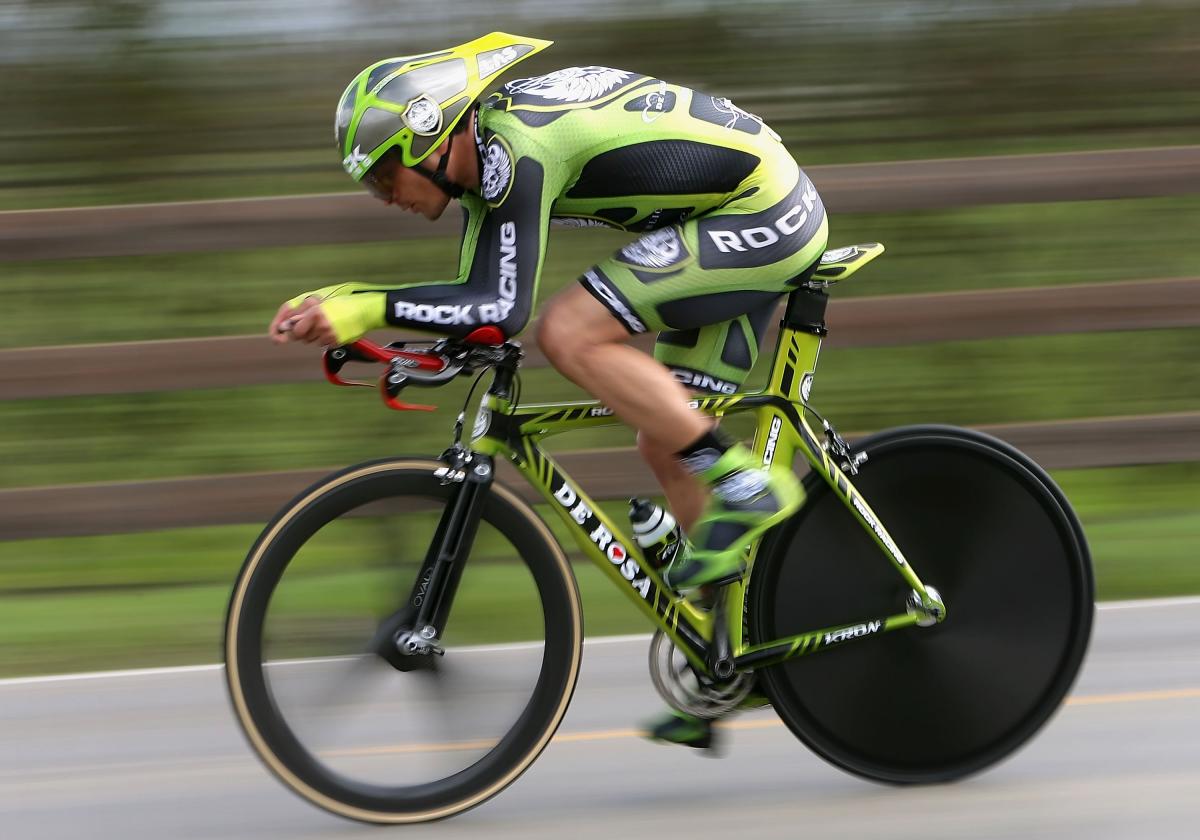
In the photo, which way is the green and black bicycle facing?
to the viewer's left

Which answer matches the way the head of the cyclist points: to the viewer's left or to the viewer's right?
to the viewer's left

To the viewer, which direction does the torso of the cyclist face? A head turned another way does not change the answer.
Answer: to the viewer's left
